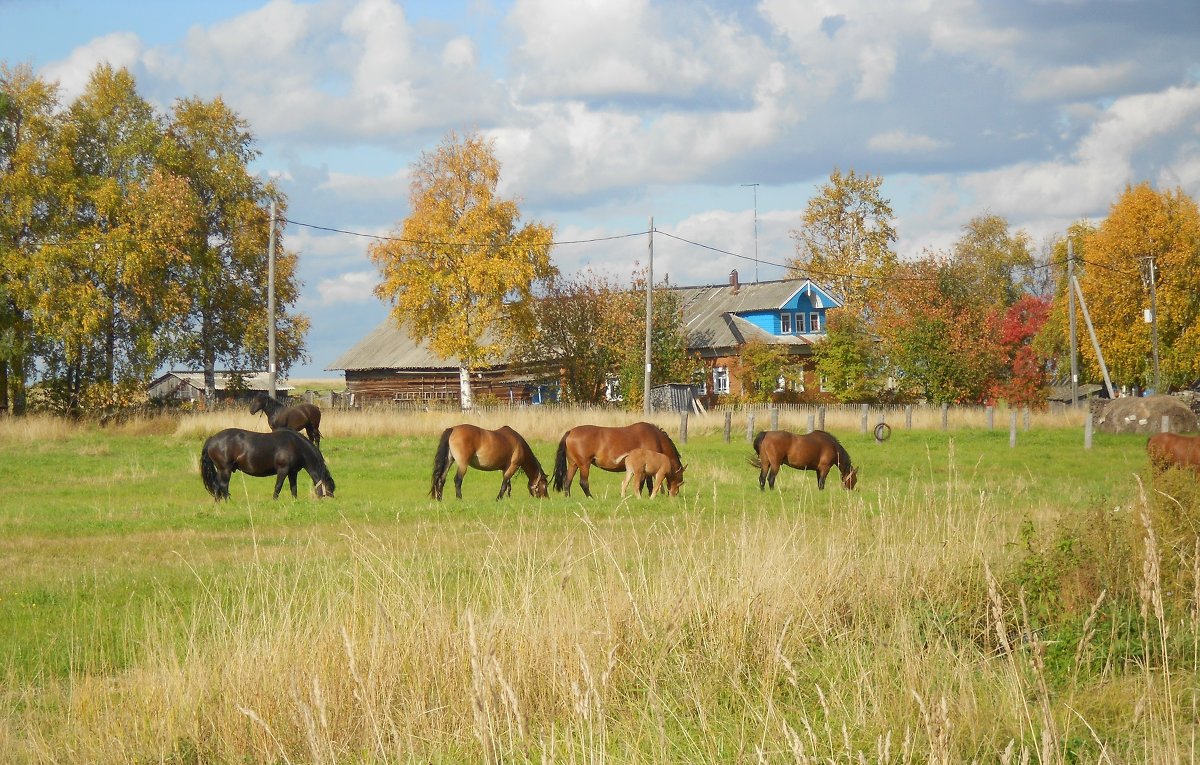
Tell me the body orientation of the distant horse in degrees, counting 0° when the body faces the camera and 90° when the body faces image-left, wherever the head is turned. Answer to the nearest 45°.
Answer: approximately 90°

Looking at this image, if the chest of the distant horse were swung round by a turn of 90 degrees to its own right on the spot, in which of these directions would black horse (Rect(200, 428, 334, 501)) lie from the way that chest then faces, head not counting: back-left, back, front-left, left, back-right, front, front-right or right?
back

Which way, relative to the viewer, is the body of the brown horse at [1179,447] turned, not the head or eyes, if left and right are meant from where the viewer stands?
facing to the right of the viewer

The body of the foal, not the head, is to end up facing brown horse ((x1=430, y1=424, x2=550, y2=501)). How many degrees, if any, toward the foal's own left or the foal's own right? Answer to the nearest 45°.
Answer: approximately 180°

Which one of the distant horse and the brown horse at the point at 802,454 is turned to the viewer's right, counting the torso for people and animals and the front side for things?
the brown horse

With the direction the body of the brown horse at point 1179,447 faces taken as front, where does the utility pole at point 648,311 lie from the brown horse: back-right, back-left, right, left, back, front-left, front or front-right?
back-left

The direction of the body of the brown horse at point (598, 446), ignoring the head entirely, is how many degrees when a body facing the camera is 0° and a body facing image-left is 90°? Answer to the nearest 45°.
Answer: approximately 270°

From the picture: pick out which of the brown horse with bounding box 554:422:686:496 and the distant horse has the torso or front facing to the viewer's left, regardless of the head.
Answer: the distant horse

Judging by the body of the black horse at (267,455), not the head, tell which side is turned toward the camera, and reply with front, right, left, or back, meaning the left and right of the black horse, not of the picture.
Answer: right

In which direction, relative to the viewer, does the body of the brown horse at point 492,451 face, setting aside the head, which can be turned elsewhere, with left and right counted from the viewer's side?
facing to the right of the viewer

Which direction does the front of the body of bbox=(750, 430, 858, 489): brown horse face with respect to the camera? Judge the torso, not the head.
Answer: to the viewer's right

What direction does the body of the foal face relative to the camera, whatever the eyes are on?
to the viewer's right

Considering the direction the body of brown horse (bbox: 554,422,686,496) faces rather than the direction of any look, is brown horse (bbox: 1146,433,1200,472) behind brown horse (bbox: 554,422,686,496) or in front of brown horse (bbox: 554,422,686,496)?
in front

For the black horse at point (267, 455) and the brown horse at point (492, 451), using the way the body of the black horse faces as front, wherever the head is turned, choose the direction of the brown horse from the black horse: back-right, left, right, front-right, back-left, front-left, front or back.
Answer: front

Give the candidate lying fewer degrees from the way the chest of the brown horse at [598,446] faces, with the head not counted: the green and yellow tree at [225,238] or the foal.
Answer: the foal

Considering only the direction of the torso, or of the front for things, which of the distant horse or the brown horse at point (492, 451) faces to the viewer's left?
the distant horse

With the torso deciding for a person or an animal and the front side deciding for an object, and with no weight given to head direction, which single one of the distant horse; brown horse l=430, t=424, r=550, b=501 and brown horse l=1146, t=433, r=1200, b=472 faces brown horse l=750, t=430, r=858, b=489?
brown horse l=430, t=424, r=550, b=501
